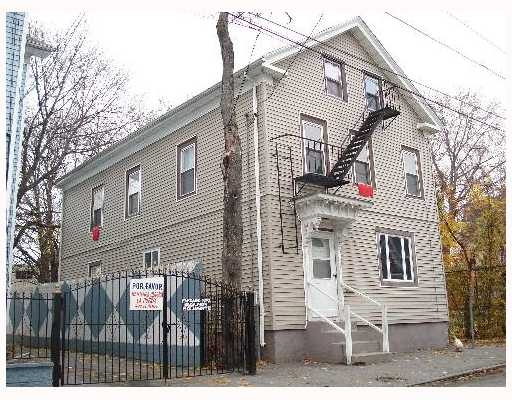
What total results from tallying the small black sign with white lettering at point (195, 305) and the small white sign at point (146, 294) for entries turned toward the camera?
2

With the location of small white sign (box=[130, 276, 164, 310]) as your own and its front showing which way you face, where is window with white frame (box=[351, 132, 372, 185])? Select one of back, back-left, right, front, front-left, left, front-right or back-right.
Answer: back-left

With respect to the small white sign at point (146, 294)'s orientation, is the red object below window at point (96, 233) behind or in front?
behind

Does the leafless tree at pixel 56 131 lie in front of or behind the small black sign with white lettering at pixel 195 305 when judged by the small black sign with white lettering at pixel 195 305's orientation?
behind

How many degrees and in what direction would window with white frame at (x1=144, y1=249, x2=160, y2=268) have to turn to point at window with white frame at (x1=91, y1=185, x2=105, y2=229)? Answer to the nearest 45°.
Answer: approximately 90° to its right

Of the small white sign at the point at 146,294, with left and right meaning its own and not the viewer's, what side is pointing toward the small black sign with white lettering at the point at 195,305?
left

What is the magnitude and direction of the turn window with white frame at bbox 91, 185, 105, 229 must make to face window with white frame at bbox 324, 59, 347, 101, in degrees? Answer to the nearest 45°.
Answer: approximately 90° to its left

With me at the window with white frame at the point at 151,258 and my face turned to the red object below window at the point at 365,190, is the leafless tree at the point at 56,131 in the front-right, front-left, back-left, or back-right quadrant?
back-left

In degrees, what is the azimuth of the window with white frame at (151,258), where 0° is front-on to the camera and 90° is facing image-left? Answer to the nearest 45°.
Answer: approximately 45°

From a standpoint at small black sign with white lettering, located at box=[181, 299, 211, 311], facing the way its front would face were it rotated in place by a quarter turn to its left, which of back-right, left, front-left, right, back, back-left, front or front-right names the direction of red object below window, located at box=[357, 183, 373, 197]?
front-left

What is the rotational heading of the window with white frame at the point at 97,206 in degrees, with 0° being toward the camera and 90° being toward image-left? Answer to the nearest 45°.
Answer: approximately 45°

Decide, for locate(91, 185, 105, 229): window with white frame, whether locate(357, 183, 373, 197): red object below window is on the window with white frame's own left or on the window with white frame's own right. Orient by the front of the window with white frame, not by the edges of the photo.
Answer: on the window with white frame's own left
